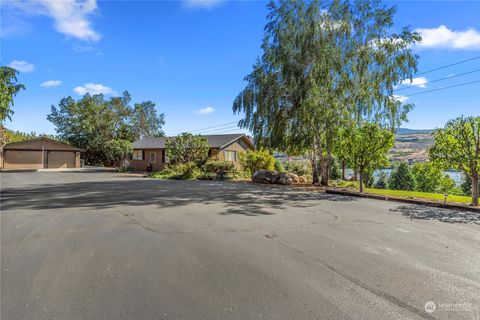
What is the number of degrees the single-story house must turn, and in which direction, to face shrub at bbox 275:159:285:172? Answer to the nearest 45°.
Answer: approximately 45° to its left

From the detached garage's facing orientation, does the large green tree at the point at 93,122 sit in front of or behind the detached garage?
behind

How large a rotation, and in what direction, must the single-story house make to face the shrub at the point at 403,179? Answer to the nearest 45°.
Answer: approximately 90° to its left

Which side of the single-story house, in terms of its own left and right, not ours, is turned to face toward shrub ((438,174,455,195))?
left

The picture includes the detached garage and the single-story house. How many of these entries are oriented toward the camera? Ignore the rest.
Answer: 2

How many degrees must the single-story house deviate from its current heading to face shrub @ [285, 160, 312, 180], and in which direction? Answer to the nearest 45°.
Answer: approximately 45° to its left

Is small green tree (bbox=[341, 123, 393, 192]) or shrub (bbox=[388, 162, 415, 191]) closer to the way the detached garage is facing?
the small green tree

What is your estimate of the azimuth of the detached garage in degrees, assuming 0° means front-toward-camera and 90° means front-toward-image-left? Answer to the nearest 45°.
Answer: approximately 0°

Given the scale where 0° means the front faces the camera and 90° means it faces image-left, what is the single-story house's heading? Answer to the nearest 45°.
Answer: approximately 0°
